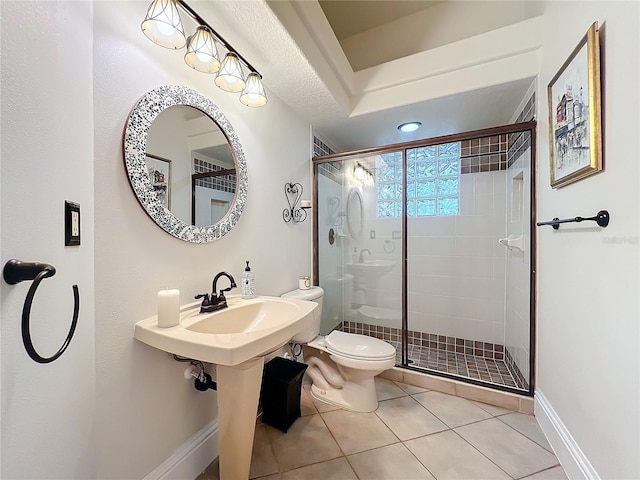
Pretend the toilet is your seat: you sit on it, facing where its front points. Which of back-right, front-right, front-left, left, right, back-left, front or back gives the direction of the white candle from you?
right

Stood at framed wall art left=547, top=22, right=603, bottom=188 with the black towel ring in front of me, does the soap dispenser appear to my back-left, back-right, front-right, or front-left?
front-right

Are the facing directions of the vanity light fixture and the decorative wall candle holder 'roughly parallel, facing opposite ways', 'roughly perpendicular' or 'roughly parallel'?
roughly parallel

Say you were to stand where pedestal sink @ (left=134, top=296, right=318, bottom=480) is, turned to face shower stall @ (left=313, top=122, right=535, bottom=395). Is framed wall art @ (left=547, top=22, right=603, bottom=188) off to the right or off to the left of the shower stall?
right

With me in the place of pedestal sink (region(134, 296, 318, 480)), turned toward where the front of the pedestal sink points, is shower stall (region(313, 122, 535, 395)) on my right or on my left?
on my left

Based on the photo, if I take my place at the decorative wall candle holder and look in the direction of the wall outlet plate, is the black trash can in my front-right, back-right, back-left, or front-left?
front-left

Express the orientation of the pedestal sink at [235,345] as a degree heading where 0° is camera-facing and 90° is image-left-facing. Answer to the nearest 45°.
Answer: approximately 315°

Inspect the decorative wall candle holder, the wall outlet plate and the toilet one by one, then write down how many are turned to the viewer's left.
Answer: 0

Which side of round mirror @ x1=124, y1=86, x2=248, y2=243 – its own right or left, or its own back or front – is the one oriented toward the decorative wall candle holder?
left

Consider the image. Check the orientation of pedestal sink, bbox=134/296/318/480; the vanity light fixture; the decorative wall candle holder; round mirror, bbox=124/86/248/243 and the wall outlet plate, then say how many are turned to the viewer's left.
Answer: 0

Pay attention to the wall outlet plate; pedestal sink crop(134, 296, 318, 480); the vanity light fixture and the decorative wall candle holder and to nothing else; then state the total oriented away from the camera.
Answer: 0

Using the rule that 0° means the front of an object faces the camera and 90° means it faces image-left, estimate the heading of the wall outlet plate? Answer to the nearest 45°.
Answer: approximately 315°

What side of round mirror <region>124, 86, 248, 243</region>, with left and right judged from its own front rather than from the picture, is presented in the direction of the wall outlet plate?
right

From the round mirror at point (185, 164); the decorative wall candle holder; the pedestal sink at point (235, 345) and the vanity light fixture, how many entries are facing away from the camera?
0

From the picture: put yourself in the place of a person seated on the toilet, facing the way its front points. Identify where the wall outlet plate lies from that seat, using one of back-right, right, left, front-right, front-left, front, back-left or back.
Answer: right
